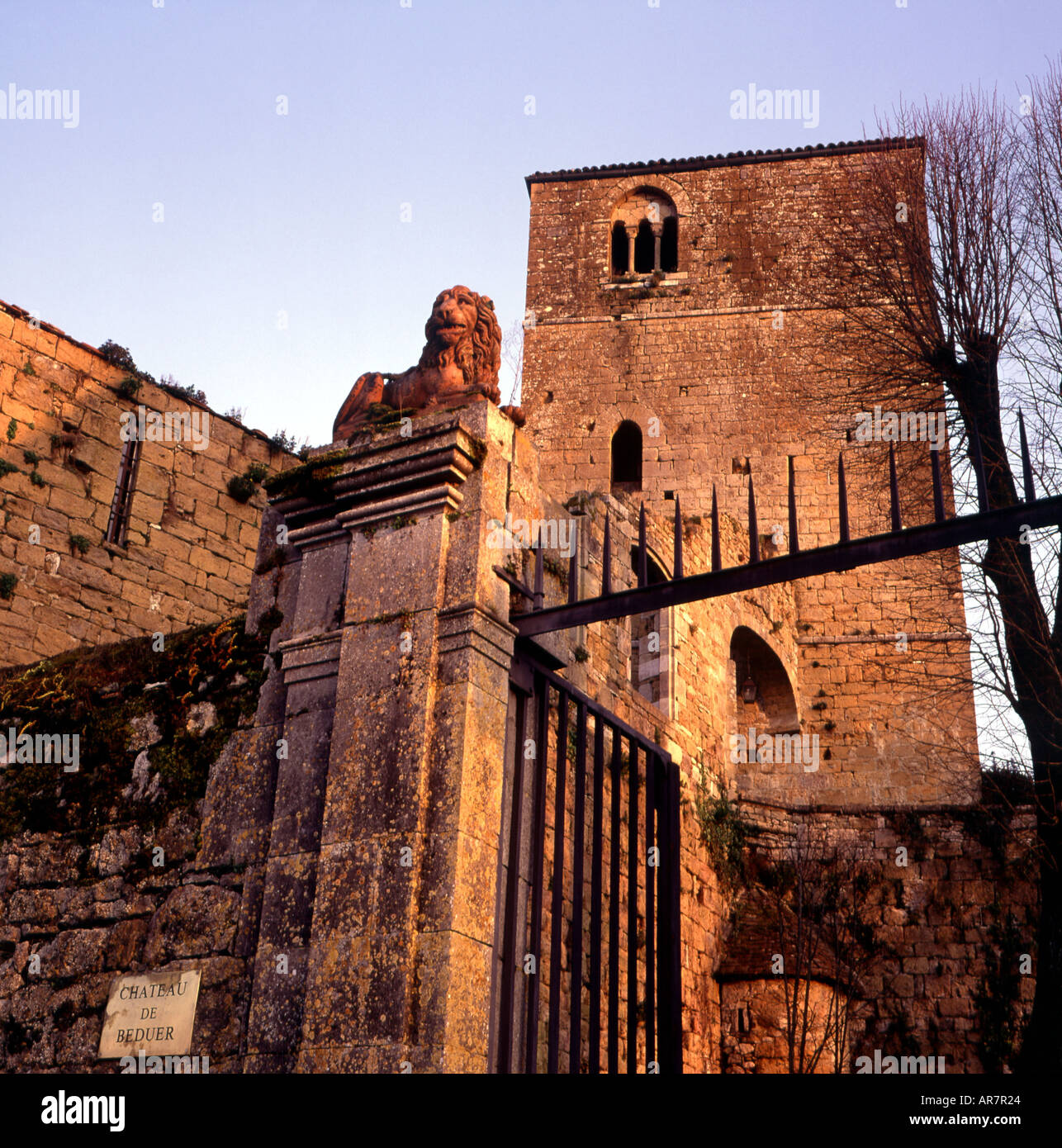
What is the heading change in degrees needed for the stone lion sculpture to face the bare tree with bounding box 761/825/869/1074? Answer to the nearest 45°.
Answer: approximately 45° to its left

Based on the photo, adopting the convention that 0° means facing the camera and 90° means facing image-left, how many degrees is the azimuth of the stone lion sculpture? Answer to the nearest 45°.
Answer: approximately 270°

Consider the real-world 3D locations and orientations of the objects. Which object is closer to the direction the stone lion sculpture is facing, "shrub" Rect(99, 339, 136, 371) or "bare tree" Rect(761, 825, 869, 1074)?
the bare tree

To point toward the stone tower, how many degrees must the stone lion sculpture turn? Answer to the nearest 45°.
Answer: approximately 90° to its left
